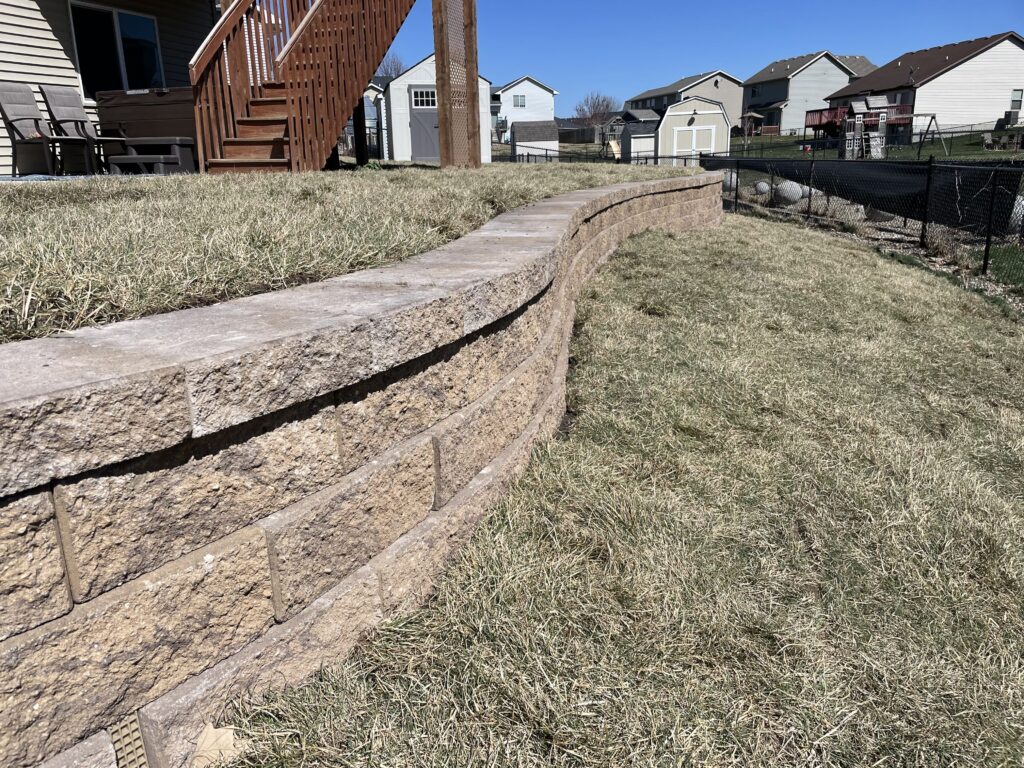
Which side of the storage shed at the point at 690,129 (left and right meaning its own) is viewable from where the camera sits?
front

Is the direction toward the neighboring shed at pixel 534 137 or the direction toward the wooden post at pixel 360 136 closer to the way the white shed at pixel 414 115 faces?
the wooden post

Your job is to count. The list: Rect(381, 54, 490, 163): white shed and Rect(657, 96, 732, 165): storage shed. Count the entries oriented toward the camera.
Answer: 2

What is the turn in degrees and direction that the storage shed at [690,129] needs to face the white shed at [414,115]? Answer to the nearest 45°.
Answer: approximately 90° to its right

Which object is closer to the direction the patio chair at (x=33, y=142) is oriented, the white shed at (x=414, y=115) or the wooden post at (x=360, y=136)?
the wooden post

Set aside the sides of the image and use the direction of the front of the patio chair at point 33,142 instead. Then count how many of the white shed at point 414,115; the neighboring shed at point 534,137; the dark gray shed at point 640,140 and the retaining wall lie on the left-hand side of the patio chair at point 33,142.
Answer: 3

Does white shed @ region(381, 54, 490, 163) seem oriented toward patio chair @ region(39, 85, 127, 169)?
yes

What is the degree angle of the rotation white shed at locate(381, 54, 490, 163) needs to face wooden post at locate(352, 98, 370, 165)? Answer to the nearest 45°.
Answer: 0° — it already faces it

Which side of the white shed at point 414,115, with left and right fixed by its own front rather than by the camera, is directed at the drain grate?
front

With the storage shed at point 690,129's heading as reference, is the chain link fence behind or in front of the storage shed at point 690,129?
in front

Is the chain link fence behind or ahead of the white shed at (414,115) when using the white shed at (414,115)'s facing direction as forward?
ahead

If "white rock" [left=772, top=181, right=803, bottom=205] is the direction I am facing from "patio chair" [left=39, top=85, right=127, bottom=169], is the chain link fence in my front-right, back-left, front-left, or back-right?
front-right

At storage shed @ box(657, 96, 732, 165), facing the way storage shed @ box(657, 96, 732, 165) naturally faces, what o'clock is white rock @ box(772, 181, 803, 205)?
The white rock is roughly at 12 o'clock from the storage shed.

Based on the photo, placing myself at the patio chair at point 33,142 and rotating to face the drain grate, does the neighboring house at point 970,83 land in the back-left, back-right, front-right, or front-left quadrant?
back-left

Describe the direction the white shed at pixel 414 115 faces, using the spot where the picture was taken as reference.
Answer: facing the viewer

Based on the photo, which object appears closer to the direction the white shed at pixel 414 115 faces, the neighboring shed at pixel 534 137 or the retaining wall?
the retaining wall

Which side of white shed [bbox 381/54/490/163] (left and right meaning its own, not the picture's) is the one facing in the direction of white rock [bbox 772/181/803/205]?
front

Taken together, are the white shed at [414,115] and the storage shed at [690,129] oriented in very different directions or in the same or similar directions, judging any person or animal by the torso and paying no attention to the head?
same or similar directions

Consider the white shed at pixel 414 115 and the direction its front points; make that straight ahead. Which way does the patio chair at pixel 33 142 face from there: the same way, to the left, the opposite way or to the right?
to the left
